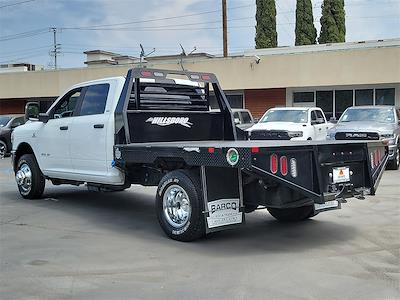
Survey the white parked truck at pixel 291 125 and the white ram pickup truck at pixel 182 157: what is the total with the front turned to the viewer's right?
0

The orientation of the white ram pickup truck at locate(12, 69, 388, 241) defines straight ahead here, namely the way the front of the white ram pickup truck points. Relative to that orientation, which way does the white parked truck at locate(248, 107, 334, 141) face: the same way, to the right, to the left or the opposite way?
to the left

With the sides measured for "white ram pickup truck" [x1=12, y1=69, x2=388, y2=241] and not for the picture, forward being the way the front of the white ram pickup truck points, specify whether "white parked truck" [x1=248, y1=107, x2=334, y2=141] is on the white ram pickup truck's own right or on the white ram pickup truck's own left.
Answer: on the white ram pickup truck's own right

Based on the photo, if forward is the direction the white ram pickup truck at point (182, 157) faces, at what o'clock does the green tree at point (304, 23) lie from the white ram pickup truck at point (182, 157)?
The green tree is roughly at 2 o'clock from the white ram pickup truck.

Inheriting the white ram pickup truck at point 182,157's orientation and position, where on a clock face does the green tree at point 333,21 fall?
The green tree is roughly at 2 o'clock from the white ram pickup truck.

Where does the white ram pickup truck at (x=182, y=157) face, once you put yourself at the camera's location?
facing away from the viewer and to the left of the viewer

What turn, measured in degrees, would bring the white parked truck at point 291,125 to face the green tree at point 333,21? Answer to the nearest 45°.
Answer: approximately 135° to its right

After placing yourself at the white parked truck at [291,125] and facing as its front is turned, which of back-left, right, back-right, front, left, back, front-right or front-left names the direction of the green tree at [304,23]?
back-right

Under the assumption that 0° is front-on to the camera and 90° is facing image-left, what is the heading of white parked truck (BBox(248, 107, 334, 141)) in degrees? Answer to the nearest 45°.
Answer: approximately 45°

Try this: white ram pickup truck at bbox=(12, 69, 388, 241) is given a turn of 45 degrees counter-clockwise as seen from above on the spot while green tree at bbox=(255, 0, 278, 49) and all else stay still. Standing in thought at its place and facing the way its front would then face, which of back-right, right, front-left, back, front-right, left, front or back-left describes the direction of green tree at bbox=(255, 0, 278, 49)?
right

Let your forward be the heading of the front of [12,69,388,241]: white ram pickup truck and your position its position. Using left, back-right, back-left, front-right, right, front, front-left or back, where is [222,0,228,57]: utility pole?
front-right

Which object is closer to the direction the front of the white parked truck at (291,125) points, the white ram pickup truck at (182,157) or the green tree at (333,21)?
the white ram pickup truck
